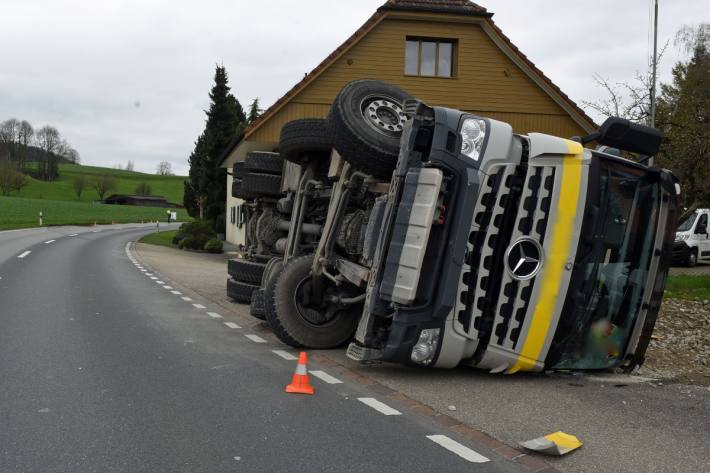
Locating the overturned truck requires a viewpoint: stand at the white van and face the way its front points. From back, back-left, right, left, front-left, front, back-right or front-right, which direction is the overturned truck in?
front-left

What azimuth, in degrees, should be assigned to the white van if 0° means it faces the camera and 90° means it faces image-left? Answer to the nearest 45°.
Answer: approximately 45°

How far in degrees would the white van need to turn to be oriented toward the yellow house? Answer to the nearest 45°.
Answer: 0° — it already faces it

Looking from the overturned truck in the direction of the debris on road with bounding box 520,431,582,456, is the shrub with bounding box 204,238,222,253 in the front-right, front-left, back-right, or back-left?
back-right

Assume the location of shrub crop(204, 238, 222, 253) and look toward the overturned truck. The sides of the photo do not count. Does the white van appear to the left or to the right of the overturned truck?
left

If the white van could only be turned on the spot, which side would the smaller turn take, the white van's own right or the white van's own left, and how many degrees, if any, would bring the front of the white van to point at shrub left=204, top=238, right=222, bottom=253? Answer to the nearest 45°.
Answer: approximately 45° to the white van's own right

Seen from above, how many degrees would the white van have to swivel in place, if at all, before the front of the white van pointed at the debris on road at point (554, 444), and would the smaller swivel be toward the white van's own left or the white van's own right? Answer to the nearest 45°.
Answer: approximately 45° to the white van's own left
